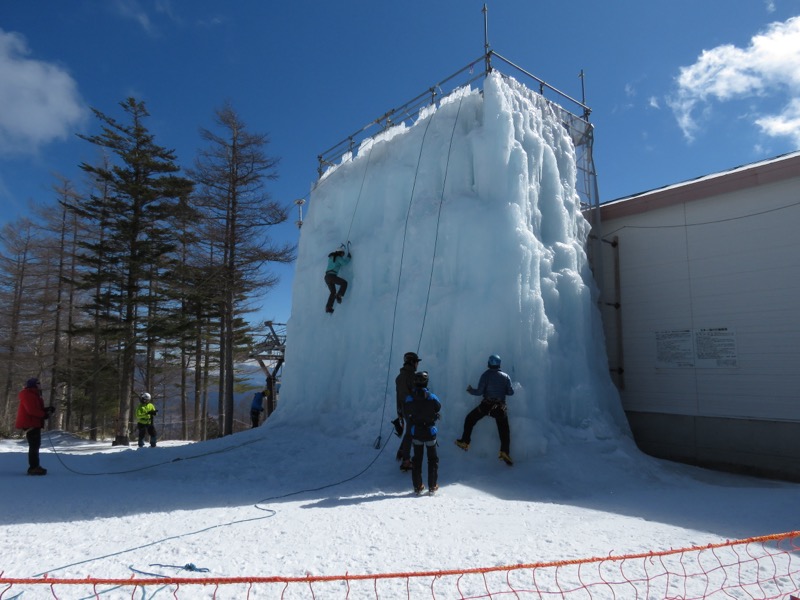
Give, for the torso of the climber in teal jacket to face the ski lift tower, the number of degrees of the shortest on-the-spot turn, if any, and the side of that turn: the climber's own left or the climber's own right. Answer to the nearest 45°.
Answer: approximately 45° to the climber's own left

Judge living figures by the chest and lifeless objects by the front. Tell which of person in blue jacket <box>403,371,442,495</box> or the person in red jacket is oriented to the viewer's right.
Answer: the person in red jacket

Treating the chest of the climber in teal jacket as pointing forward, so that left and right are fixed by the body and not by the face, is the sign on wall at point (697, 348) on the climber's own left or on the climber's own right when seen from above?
on the climber's own right

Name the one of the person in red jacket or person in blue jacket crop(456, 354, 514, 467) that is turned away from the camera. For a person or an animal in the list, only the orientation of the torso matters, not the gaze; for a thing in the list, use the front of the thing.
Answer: the person in blue jacket

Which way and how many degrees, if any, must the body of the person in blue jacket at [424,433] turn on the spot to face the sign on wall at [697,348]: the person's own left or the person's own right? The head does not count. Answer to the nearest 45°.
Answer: approximately 45° to the person's own right

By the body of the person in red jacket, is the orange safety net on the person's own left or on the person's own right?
on the person's own right

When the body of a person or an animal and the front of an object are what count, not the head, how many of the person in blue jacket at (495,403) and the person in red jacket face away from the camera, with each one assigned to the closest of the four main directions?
1

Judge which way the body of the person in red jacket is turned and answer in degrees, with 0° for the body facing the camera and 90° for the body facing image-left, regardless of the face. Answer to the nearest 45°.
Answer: approximately 270°

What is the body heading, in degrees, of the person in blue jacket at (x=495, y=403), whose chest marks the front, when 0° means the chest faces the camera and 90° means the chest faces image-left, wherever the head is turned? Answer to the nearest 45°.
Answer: approximately 180°

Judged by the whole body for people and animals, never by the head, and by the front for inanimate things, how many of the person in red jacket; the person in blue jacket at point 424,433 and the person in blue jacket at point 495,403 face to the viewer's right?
1

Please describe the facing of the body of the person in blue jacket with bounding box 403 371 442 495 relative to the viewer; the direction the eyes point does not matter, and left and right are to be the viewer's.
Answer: facing away from the viewer
